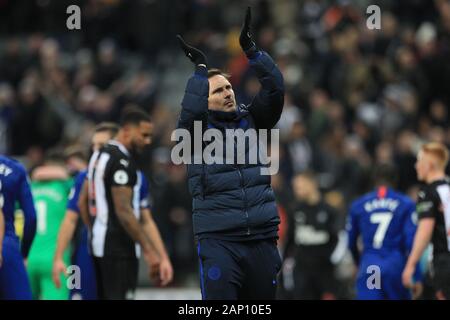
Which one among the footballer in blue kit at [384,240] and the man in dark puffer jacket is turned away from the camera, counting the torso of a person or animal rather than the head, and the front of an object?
the footballer in blue kit

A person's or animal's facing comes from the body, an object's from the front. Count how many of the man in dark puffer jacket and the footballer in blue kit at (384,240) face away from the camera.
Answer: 1

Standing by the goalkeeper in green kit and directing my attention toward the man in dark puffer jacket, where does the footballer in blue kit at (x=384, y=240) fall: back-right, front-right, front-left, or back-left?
front-left

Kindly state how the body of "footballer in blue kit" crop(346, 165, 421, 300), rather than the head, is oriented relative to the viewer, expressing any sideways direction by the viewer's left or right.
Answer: facing away from the viewer

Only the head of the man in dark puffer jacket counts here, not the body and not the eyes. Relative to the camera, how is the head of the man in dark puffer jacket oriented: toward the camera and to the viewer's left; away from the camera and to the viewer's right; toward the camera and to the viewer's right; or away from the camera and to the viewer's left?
toward the camera and to the viewer's right

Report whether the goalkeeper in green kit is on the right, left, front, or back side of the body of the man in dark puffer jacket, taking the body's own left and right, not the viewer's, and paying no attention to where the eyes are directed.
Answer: back

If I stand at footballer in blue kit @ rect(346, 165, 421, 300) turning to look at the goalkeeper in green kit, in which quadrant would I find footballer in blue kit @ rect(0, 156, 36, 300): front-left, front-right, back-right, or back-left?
front-left

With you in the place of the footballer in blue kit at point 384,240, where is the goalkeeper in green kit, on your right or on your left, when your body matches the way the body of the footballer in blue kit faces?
on your left
